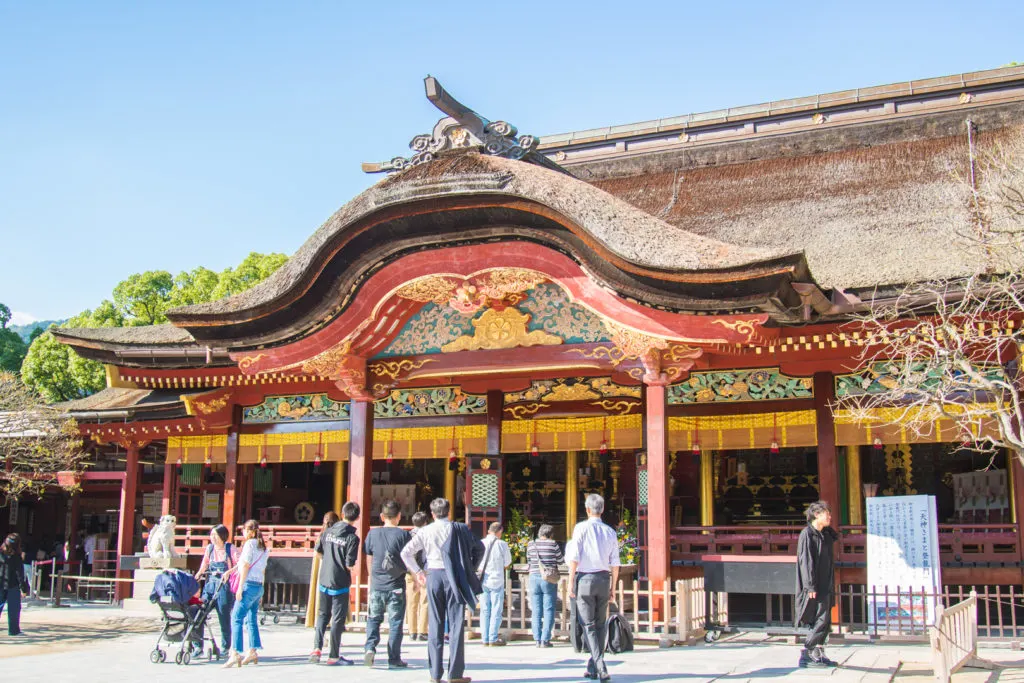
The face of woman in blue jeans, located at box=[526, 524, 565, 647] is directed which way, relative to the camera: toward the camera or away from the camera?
away from the camera

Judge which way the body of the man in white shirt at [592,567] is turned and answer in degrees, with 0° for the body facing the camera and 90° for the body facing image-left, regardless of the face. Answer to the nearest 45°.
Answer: approximately 180°

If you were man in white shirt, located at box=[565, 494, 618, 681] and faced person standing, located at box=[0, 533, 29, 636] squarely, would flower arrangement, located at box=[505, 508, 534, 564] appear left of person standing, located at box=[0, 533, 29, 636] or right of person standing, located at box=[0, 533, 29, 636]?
right

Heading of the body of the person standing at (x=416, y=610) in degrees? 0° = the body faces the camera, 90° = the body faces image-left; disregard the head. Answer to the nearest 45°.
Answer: approximately 180°

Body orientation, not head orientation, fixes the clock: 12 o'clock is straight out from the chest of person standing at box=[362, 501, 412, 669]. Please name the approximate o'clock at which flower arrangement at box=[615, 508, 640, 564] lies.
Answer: The flower arrangement is roughly at 1 o'clock from the person standing.

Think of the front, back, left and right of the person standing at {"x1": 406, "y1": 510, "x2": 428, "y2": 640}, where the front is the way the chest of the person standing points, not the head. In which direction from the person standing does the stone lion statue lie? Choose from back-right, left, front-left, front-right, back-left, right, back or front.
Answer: front-left

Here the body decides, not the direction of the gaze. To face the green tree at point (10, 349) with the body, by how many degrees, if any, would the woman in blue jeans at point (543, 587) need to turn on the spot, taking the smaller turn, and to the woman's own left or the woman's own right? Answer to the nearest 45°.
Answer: approximately 45° to the woman's own left

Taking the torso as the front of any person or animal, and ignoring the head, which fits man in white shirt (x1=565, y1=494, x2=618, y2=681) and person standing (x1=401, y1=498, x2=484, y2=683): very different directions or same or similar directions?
same or similar directions

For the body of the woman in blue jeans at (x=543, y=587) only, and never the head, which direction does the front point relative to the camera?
away from the camera

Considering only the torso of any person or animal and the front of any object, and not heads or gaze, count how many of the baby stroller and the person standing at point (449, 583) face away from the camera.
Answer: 1

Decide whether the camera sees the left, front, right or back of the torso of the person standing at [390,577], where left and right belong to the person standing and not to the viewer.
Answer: back

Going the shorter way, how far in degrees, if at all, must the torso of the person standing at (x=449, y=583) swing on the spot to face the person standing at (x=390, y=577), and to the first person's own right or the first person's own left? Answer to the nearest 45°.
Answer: approximately 45° to the first person's own left

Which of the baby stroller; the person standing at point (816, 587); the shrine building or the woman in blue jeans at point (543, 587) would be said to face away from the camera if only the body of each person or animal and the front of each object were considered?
the woman in blue jeans

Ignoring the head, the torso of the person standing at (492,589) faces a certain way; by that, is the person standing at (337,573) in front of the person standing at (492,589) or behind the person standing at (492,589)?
behind

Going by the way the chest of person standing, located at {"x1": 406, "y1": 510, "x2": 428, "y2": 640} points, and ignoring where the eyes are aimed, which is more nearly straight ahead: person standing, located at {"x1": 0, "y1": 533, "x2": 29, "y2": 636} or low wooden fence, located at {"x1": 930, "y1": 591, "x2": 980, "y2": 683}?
the person standing

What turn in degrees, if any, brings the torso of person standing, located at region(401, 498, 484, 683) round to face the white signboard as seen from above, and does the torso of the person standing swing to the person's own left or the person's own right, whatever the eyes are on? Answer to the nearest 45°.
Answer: approximately 45° to the person's own right

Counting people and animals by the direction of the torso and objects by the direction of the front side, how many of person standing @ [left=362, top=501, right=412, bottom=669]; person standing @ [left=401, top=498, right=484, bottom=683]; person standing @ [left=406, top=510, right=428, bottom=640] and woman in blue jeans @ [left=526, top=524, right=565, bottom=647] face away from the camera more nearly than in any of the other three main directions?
4

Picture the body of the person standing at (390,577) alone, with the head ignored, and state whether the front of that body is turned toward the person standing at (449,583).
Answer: no

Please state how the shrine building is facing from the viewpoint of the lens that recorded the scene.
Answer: facing the viewer and to the left of the viewer

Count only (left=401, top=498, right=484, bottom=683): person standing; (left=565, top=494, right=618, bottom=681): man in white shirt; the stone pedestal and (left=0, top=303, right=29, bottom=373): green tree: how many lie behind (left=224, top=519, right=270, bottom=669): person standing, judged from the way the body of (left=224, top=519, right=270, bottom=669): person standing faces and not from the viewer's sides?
2
